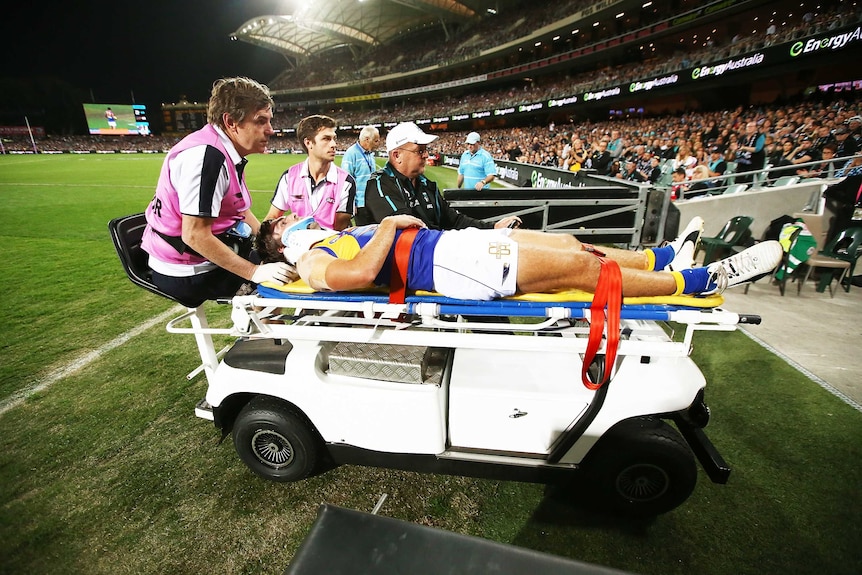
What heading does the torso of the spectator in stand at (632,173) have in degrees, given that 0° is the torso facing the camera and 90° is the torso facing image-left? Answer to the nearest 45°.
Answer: approximately 45°

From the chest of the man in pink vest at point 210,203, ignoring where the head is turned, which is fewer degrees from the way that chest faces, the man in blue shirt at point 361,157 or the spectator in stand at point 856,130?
the spectator in stand

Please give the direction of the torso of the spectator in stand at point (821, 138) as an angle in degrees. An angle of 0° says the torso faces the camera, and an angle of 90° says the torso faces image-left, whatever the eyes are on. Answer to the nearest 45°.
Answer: approximately 45°

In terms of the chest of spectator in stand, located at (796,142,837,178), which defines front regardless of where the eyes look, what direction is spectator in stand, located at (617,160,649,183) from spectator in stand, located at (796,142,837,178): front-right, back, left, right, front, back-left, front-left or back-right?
front-right

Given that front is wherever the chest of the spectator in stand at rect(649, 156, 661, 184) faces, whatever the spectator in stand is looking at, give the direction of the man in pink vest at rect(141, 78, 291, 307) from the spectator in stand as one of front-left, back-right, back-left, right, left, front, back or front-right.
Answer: front-left

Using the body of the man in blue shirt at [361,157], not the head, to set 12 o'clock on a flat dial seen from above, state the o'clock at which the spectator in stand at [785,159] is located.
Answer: The spectator in stand is roughly at 10 o'clock from the man in blue shirt.

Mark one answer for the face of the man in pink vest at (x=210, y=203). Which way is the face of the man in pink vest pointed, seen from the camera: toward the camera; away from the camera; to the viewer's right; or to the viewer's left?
to the viewer's right

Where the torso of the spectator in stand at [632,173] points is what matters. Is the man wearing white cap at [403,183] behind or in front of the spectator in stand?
in front

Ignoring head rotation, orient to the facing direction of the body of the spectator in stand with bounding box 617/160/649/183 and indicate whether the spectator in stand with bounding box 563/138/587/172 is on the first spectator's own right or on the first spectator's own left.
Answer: on the first spectator's own right

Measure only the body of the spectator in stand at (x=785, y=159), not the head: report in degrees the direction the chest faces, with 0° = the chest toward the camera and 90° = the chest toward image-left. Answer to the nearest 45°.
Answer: approximately 45°

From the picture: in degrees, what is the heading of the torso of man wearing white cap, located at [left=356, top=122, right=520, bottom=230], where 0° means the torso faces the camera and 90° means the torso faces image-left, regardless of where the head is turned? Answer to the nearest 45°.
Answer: approximately 315°

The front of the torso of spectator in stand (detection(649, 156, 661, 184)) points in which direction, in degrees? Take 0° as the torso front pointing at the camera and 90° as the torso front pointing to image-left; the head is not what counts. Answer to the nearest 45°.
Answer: approximately 45°

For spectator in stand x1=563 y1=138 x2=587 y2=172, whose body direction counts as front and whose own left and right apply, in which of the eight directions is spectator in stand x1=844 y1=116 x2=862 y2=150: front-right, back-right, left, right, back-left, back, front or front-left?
left

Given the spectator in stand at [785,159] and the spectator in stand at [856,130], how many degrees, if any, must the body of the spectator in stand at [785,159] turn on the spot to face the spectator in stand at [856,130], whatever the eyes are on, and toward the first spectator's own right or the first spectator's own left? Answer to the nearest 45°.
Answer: approximately 135° to the first spectator's own left
